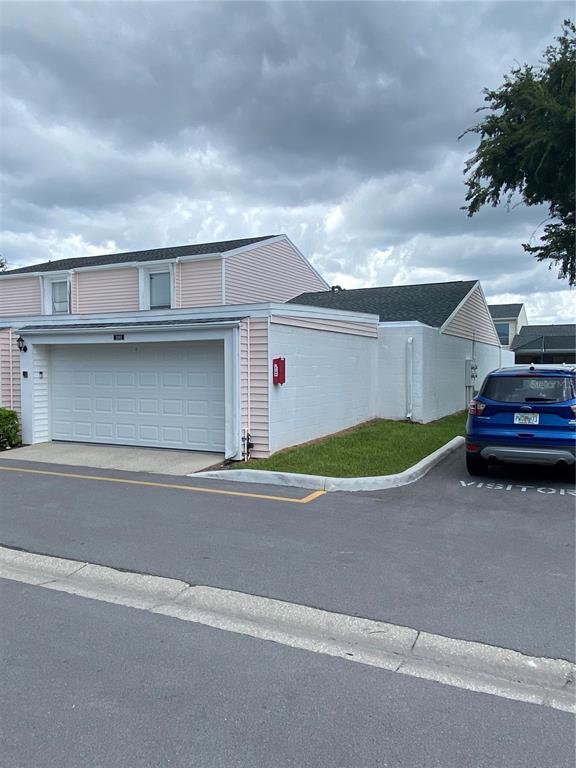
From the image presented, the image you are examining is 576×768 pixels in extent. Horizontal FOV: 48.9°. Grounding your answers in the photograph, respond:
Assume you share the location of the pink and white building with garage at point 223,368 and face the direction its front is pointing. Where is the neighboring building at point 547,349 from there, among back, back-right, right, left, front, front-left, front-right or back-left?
back

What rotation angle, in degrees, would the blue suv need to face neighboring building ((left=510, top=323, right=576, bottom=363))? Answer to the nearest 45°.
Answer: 0° — it already faces it

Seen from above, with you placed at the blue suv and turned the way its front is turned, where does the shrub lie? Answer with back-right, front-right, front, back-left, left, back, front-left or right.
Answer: left

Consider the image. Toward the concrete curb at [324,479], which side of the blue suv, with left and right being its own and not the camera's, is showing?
left

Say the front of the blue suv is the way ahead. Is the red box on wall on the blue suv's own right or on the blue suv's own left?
on the blue suv's own left

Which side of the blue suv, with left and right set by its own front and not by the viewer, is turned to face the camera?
back

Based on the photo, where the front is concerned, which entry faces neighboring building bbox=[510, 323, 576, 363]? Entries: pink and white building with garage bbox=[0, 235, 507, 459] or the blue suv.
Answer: the blue suv

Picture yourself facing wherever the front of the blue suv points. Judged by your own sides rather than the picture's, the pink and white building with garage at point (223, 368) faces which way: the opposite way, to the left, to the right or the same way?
the opposite way

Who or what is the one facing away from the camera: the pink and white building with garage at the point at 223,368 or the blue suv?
the blue suv

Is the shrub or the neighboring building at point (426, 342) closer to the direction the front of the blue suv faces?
the neighboring building

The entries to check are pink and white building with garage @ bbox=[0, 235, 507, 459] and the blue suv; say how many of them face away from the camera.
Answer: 1
